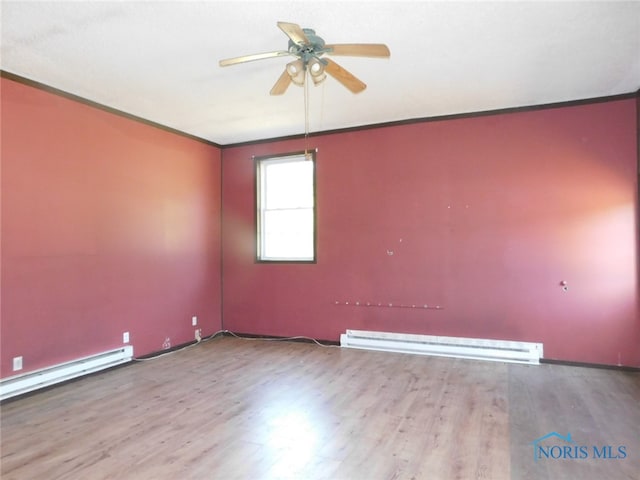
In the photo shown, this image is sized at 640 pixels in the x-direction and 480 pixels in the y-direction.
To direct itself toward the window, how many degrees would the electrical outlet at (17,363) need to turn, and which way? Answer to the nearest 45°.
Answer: approximately 45° to its left

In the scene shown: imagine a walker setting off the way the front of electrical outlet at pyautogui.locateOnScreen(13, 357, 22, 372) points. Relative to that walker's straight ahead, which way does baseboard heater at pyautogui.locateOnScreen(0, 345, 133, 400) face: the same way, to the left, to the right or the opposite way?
the same way

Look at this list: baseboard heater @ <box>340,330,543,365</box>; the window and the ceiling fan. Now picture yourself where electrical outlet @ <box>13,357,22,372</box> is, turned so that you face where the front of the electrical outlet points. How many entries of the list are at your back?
0

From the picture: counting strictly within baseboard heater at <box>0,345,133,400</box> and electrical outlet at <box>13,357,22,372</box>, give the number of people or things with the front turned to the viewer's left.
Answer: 0

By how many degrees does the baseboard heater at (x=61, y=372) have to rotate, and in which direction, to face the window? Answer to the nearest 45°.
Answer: approximately 45° to its left

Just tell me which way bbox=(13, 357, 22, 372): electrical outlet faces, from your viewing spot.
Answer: facing the viewer and to the right of the viewer

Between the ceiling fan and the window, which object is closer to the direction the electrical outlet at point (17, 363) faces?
the ceiling fan

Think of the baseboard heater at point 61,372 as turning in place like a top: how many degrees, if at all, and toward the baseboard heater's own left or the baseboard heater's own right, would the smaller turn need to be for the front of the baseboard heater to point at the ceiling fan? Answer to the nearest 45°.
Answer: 0° — it already faces it

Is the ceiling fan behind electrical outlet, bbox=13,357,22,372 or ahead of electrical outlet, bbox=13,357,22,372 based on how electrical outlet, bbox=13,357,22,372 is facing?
ahead

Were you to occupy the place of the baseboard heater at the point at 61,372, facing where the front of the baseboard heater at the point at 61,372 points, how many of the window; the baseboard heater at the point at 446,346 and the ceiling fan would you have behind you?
0
